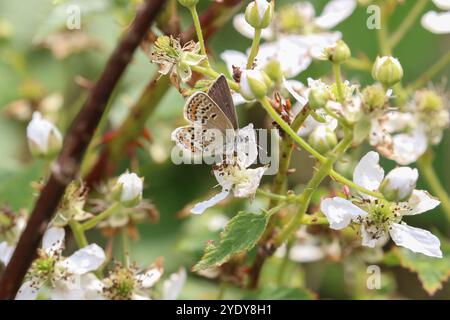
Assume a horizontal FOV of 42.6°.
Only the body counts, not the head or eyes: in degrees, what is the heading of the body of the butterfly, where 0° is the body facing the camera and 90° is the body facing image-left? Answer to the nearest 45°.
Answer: approximately 270°
